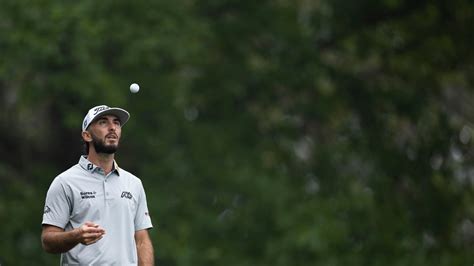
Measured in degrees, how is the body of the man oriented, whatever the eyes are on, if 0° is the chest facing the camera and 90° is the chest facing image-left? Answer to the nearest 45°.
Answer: approximately 315°
